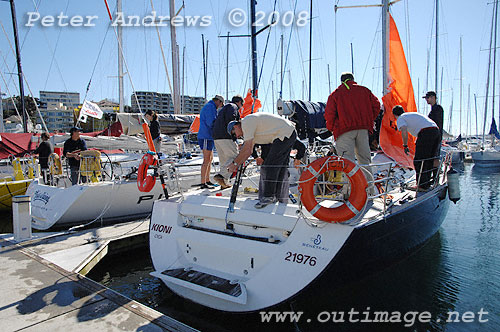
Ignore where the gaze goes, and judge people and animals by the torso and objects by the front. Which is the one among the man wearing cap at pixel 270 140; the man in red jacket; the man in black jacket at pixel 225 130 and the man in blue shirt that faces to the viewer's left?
the man wearing cap

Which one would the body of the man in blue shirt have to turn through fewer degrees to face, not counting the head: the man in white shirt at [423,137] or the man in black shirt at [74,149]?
the man in white shirt

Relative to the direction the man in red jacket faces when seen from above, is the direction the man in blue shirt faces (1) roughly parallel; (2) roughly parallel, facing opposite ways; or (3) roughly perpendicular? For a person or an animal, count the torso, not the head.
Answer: roughly perpendicular

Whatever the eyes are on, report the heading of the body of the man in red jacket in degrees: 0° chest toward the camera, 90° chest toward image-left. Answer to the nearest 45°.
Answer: approximately 180°

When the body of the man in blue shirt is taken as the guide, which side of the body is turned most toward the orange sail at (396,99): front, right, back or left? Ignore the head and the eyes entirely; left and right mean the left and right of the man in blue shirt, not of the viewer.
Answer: front

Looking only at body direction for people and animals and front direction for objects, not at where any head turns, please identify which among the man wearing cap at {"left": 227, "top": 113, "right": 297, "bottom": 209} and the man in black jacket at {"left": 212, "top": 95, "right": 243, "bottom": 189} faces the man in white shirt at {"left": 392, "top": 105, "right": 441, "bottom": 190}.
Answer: the man in black jacket

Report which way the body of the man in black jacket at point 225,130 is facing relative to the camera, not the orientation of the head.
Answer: to the viewer's right

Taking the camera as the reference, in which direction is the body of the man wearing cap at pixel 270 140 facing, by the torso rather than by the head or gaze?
to the viewer's left

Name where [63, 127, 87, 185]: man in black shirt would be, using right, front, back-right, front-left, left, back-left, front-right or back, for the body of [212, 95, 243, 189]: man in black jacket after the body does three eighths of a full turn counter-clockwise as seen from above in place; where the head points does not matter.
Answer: front

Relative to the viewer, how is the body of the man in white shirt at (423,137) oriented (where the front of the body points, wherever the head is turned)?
to the viewer's left

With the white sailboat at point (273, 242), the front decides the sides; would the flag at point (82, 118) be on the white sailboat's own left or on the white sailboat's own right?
on the white sailboat's own left

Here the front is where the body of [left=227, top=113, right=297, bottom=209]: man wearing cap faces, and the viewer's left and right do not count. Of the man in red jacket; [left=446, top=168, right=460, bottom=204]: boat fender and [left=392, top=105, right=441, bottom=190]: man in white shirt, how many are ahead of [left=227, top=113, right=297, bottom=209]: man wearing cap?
0
